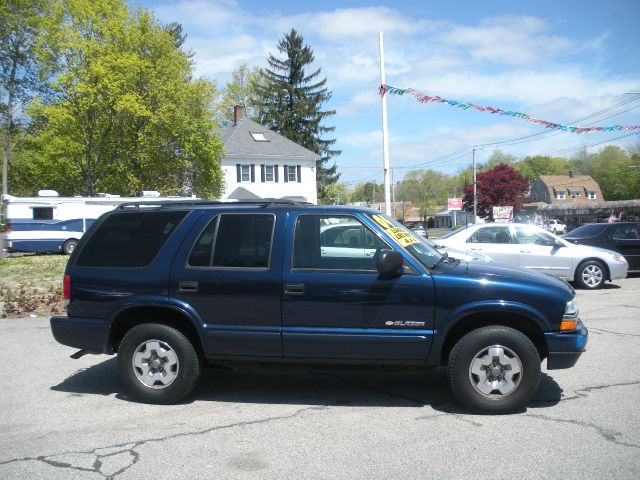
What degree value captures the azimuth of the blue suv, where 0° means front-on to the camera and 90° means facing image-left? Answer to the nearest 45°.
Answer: approximately 270°

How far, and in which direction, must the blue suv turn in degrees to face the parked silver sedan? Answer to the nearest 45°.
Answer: approximately 45° to its left

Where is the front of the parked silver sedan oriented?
to the viewer's right

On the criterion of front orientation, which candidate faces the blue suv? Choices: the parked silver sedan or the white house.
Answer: the white house

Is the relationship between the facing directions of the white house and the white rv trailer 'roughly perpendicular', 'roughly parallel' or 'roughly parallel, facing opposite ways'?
roughly perpendicular

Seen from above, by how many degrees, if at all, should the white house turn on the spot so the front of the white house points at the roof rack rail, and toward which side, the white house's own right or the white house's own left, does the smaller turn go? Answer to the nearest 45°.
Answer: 0° — it already faces it

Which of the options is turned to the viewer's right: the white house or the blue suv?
the blue suv

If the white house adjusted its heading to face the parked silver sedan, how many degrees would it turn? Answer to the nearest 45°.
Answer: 0° — it already faces it

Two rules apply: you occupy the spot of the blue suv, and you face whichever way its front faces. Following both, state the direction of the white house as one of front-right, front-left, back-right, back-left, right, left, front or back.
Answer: left

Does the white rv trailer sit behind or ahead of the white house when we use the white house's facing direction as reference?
ahead

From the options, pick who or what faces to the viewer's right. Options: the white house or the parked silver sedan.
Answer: the parked silver sedan

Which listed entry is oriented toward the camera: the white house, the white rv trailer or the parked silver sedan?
the white house

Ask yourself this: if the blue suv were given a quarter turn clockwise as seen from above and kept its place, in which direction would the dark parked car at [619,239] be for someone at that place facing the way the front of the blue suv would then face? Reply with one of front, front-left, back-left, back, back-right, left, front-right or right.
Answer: back-left

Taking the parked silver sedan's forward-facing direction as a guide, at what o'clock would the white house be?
The white house is roughly at 8 o'clock from the parked silver sedan.
